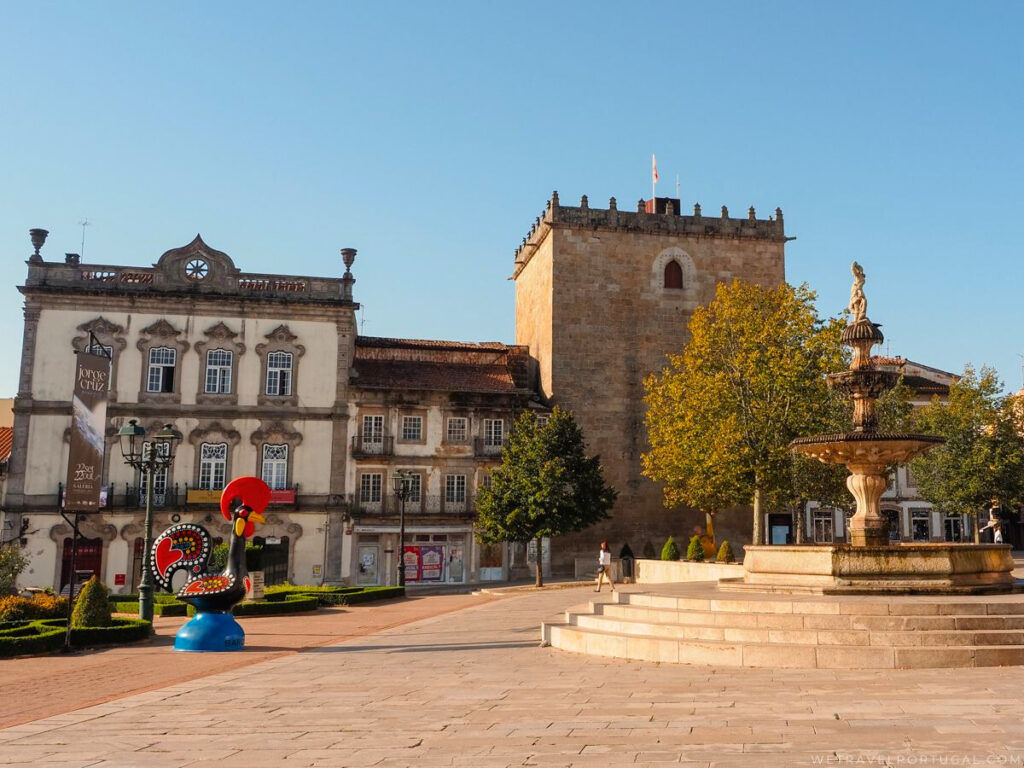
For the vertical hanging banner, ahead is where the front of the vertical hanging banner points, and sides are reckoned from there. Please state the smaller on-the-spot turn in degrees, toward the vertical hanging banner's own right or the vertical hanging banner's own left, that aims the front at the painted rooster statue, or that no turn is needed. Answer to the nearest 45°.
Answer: approximately 45° to the vertical hanging banner's own left

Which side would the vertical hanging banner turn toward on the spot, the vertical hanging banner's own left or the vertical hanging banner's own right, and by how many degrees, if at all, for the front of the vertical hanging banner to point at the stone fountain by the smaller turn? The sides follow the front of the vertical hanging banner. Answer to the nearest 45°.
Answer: approximately 45° to the vertical hanging banner's own left

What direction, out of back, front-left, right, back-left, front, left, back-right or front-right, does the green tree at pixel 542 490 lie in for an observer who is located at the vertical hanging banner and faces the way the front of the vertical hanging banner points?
back-left

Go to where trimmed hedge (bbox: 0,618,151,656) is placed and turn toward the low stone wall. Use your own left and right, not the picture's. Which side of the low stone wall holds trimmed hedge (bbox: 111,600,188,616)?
left

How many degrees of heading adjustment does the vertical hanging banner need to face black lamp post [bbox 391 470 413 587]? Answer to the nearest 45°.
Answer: approximately 135° to its left

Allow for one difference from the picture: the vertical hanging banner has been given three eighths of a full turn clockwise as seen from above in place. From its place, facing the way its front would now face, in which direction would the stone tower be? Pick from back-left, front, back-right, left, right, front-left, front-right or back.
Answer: right

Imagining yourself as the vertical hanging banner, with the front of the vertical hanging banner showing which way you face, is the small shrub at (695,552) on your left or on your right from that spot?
on your left

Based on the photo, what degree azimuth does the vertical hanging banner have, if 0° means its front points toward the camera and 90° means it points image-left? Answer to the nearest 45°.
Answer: approximately 0°

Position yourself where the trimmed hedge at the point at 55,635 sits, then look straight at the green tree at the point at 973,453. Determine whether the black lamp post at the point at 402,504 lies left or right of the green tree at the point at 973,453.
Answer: left

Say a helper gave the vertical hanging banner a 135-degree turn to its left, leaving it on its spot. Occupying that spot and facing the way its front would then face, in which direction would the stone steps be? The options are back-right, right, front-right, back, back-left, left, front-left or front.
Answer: right

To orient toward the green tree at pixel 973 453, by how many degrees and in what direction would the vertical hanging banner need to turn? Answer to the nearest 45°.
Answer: approximately 90° to its left
